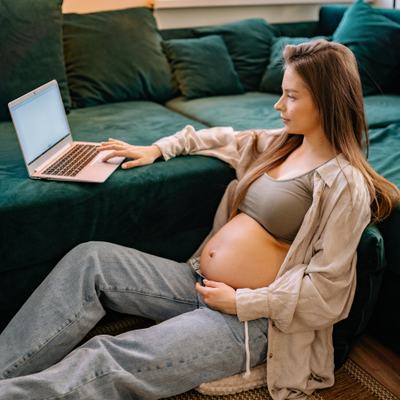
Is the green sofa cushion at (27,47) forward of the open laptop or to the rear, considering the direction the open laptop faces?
to the rear

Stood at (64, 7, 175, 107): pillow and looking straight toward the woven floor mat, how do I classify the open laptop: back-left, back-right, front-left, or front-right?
front-right

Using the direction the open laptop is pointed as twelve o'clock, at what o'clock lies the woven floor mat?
The woven floor mat is roughly at 12 o'clock from the open laptop.

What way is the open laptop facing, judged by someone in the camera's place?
facing the viewer and to the right of the viewer

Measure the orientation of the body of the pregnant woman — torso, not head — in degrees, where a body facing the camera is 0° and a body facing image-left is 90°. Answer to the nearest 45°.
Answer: approximately 45°

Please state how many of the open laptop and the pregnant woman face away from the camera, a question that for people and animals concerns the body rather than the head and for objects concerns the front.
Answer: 0

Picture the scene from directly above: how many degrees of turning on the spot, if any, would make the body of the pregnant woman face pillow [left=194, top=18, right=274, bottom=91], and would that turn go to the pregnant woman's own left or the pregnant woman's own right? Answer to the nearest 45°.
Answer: approximately 135° to the pregnant woman's own right

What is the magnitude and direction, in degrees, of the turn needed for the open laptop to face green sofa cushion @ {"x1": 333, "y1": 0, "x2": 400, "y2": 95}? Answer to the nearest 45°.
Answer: approximately 90° to its left

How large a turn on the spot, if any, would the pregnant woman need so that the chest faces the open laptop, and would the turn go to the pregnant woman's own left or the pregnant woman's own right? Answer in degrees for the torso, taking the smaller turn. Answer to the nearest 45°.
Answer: approximately 90° to the pregnant woman's own right

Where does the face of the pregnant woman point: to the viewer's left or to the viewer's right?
to the viewer's left

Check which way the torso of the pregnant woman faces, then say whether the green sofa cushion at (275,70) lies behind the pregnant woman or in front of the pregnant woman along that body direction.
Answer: behind

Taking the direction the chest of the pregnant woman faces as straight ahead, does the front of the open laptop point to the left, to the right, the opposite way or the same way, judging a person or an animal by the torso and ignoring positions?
to the left

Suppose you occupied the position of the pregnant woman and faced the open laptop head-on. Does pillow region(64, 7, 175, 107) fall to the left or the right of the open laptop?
right

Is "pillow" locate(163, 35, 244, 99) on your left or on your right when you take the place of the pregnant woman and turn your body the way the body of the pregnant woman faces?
on your right

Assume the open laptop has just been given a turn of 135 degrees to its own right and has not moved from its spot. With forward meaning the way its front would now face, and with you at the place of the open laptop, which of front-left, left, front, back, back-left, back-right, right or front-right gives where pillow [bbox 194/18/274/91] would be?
back-right
